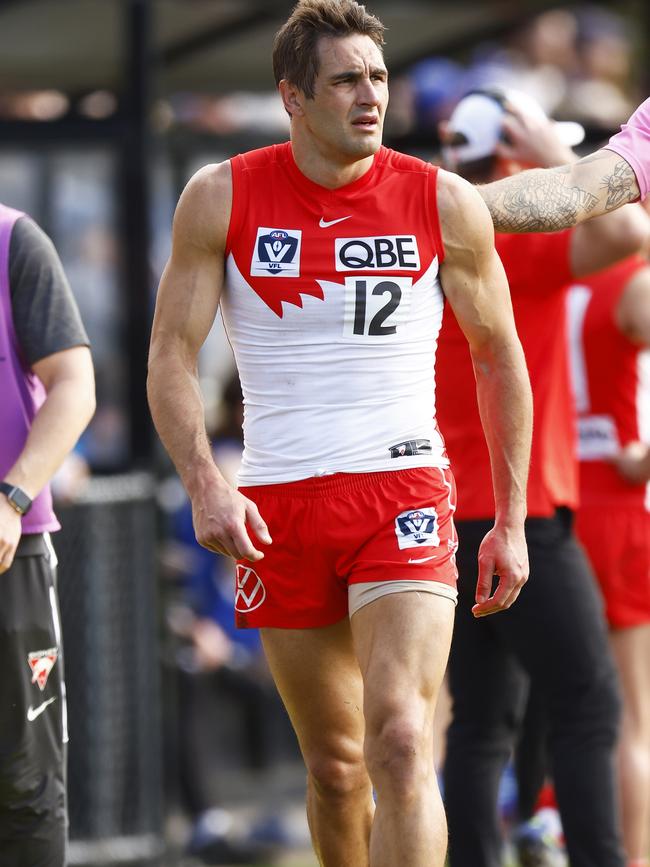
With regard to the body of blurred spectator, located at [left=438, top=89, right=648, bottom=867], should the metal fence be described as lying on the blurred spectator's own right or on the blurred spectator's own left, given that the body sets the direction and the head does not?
on the blurred spectator's own left

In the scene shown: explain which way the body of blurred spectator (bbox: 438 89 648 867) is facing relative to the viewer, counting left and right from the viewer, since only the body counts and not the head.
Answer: facing away from the viewer and to the right of the viewer

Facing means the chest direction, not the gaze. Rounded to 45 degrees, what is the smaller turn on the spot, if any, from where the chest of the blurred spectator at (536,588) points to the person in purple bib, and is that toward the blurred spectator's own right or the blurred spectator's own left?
approximately 180°

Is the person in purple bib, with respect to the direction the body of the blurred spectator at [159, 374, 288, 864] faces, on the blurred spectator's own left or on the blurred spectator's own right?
on the blurred spectator's own right

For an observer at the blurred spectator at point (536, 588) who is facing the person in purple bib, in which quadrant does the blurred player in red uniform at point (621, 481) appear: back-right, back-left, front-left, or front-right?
back-right

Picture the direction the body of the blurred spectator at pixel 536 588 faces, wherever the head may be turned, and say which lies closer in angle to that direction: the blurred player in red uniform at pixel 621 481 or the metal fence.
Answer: the blurred player in red uniform
